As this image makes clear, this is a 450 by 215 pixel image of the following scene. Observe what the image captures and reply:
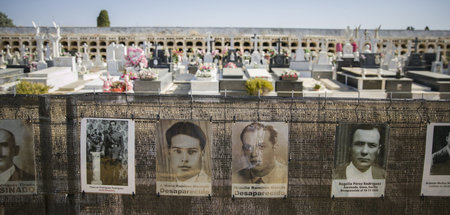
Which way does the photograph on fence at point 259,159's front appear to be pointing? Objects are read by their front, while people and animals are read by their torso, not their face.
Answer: toward the camera

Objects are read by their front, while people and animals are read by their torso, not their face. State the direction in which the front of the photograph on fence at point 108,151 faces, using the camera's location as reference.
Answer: facing the viewer

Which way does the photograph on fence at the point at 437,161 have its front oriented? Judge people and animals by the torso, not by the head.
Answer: toward the camera

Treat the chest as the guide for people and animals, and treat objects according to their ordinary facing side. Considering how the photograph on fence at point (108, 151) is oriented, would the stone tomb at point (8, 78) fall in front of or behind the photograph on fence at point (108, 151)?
behind

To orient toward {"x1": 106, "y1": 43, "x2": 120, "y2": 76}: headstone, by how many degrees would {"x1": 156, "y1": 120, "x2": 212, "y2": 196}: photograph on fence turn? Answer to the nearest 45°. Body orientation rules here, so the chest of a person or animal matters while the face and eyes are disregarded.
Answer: approximately 180°

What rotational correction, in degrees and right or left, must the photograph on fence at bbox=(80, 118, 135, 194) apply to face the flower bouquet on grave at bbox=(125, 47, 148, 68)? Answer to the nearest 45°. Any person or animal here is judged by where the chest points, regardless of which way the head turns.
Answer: approximately 180°

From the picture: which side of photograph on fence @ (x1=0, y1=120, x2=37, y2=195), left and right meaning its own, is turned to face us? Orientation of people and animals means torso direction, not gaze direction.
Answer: front

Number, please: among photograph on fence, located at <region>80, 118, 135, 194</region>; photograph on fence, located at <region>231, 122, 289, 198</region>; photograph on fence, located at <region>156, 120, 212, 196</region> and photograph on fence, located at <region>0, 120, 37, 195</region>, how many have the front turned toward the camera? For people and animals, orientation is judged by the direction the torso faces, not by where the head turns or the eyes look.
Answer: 4
